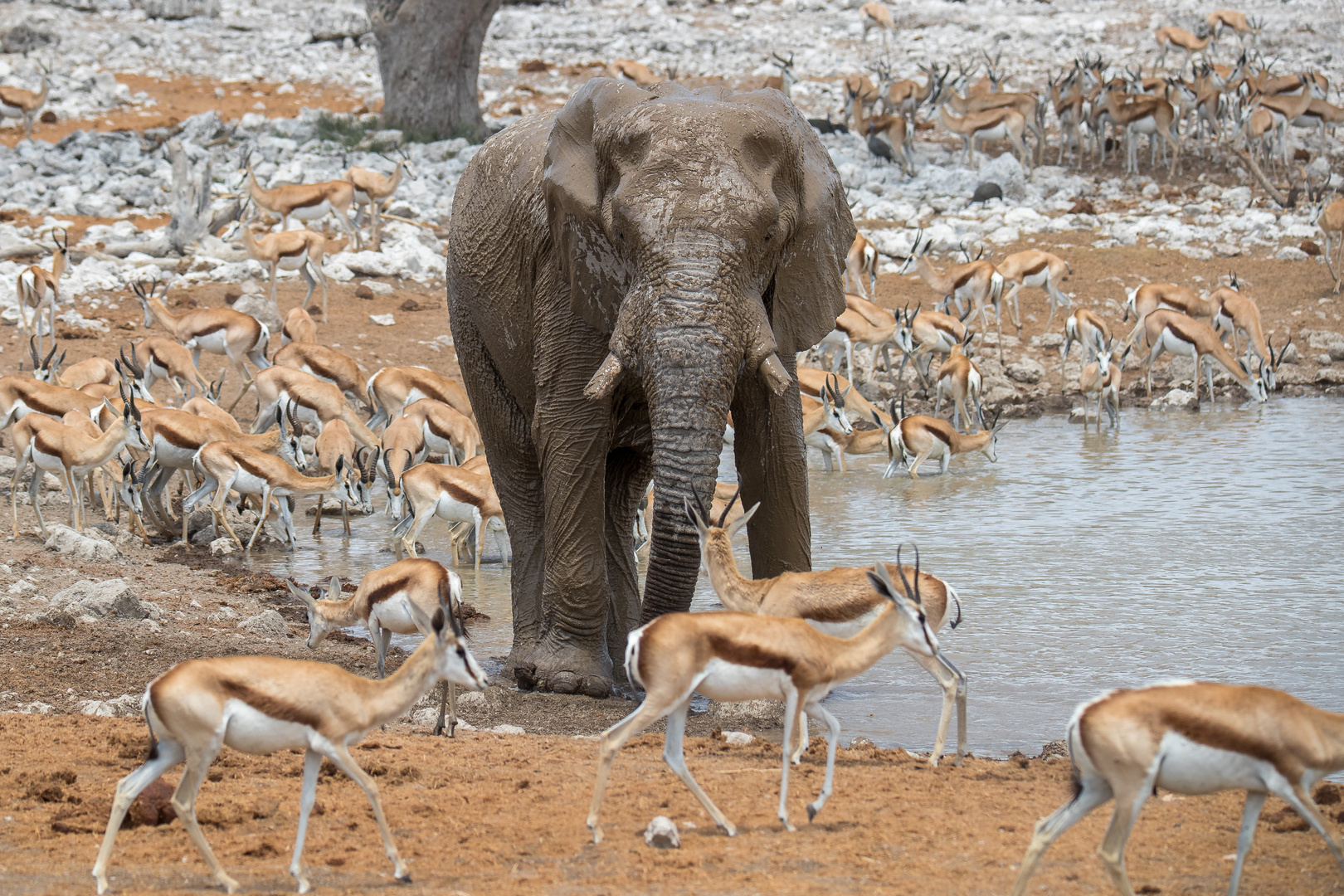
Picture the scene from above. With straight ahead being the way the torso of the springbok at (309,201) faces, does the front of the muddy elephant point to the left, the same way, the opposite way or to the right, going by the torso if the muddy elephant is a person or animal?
to the left

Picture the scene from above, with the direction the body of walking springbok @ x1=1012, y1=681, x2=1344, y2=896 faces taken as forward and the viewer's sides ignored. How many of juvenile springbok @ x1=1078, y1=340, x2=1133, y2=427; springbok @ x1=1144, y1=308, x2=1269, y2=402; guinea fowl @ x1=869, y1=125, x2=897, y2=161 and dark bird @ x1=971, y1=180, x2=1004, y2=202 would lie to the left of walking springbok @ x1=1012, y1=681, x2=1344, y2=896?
4

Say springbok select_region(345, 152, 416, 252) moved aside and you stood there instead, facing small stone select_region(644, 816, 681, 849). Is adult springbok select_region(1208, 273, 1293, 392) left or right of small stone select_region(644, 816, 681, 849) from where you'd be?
left

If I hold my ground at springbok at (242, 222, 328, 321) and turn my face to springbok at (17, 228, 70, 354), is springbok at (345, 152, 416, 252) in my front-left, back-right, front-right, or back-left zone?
back-right

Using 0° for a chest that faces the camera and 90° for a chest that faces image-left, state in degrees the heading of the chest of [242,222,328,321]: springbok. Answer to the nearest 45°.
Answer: approximately 90°

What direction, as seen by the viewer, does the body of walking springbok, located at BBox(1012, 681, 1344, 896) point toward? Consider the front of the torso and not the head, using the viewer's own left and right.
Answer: facing to the right of the viewer

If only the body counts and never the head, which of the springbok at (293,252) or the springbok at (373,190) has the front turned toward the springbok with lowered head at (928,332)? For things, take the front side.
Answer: the springbok at (373,190)

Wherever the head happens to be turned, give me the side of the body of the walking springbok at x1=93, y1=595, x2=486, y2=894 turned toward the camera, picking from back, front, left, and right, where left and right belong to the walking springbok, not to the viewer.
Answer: right

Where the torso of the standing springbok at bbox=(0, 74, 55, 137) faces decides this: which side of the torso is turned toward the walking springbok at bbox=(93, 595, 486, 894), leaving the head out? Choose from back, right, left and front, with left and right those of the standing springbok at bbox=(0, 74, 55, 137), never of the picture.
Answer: right

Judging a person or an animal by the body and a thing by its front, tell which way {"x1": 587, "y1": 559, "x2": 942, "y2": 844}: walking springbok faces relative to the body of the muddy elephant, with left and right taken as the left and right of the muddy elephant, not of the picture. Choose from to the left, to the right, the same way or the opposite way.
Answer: to the left

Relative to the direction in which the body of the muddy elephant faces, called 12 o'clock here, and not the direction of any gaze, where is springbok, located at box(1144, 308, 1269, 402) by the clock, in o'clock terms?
The springbok is roughly at 7 o'clock from the muddy elephant.

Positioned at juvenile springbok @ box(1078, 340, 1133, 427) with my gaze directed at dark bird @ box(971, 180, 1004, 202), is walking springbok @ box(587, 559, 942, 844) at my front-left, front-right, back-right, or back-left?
back-left

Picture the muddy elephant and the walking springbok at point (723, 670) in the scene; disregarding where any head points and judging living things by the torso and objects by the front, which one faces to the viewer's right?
the walking springbok
